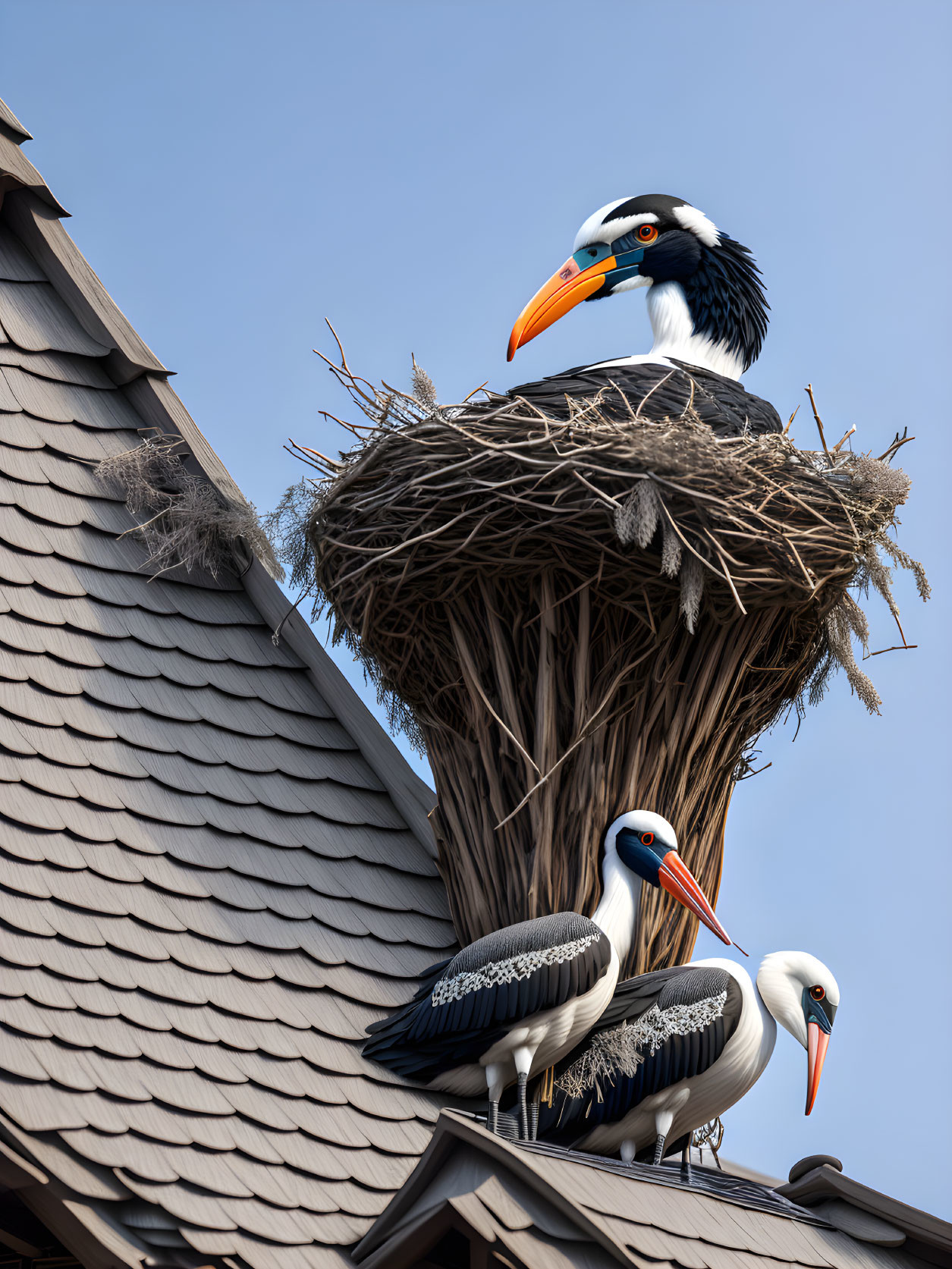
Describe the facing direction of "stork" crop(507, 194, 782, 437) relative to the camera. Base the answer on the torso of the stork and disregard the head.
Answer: to the viewer's left

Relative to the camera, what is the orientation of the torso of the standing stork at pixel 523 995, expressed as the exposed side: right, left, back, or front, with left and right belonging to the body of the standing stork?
right

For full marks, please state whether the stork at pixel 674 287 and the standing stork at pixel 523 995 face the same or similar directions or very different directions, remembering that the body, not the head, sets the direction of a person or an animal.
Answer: very different directions

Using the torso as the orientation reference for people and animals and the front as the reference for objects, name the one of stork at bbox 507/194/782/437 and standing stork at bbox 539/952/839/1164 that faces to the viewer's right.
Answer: the standing stork

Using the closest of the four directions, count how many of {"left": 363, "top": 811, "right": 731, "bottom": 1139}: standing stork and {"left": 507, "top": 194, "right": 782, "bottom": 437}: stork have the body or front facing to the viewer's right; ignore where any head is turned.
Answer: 1

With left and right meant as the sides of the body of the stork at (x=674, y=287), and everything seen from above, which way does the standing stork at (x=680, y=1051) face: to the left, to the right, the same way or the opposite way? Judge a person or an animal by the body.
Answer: the opposite way

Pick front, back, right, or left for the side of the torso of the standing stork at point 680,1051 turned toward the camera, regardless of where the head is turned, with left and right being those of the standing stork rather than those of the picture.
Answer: right

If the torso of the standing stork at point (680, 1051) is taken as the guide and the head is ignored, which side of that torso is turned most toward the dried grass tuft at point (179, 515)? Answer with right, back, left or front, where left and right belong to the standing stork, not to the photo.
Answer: back

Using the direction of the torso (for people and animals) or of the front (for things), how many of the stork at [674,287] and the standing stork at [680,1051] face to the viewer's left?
1
